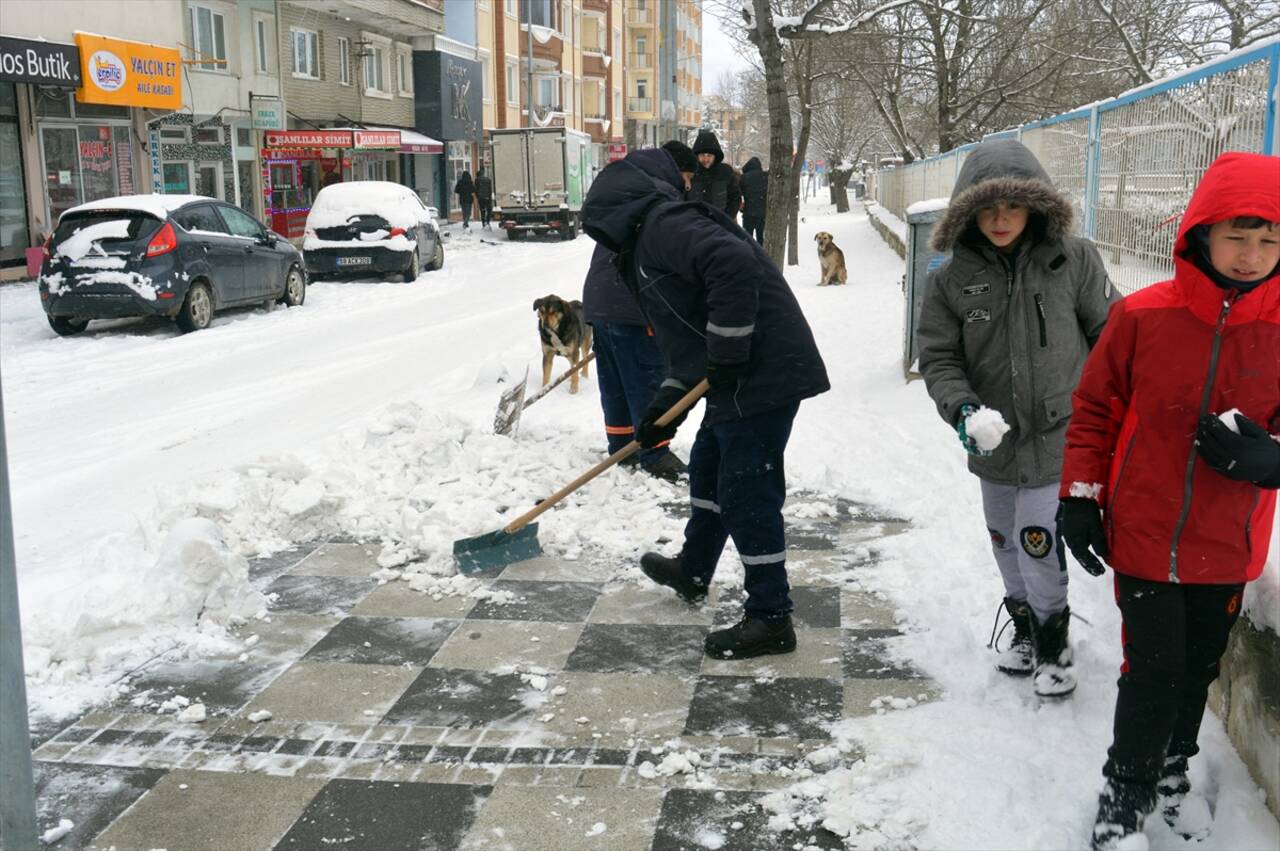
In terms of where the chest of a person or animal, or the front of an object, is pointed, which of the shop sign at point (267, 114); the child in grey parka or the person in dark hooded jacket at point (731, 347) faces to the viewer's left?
the person in dark hooded jacket

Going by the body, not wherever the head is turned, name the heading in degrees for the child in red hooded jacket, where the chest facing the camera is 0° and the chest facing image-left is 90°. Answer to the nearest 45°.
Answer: approximately 0°

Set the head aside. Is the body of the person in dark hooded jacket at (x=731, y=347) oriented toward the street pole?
no

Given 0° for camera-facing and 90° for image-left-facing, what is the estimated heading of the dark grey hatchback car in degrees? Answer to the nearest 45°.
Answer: approximately 225°

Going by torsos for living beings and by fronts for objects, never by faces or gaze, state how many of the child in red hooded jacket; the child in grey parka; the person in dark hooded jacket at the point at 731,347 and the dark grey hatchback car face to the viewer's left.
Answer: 1

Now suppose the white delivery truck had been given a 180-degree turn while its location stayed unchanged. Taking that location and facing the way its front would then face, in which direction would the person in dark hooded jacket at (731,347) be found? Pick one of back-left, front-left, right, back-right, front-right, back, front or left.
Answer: front

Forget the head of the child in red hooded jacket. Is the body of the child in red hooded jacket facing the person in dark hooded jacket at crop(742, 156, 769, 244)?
no

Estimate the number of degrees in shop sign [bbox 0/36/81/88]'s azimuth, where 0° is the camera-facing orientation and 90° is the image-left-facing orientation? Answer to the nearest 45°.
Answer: approximately 315°

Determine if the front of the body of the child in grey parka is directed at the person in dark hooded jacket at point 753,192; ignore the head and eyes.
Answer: no

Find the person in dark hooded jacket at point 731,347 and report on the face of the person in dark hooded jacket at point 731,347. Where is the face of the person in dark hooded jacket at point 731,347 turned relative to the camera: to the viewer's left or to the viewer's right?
to the viewer's left

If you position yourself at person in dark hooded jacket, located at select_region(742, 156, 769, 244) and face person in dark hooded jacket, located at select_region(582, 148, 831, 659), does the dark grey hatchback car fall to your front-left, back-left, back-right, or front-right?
front-right

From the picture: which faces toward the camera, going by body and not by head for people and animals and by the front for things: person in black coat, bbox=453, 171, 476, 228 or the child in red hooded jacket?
the child in red hooded jacket

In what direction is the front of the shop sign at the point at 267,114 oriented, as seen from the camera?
facing the viewer

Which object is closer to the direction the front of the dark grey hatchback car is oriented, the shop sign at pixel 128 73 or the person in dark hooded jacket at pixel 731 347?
the shop sign

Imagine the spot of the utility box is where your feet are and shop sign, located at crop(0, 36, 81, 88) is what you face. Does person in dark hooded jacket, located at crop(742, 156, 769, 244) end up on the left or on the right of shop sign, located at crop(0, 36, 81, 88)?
right

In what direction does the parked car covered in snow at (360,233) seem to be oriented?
away from the camera

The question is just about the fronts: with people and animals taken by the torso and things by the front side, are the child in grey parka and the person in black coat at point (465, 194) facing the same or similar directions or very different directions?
very different directions

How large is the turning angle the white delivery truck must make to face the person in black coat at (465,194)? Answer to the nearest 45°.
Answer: approximately 45° to its left

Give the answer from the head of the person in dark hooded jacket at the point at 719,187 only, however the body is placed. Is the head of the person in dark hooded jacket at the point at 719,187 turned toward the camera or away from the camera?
toward the camera

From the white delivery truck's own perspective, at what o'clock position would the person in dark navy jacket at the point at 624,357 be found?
The person in dark navy jacket is roughly at 6 o'clock from the white delivery truck.

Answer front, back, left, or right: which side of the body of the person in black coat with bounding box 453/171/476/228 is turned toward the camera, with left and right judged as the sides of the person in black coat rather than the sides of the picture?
back

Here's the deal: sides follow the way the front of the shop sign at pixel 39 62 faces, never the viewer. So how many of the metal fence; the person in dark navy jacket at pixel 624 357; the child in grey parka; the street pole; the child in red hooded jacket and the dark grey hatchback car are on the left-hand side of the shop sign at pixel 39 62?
0

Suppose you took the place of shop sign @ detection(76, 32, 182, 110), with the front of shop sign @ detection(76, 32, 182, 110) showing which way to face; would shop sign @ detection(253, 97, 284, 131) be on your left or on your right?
on your left
